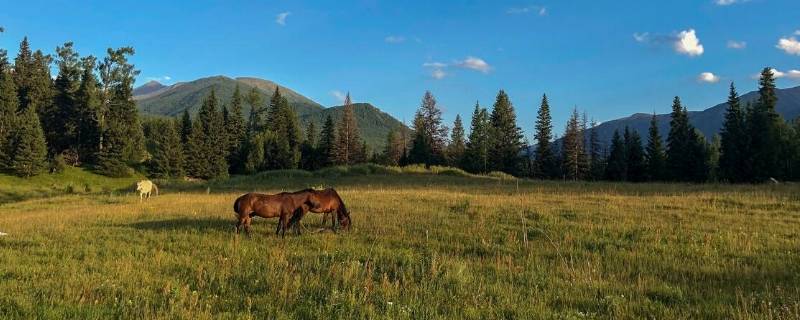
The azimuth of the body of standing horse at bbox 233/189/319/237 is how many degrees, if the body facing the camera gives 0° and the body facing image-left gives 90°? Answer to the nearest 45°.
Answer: approximately 270°

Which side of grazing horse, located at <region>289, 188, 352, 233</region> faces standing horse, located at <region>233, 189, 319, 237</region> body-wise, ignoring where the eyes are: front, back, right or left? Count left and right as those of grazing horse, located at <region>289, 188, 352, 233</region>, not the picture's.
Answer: back

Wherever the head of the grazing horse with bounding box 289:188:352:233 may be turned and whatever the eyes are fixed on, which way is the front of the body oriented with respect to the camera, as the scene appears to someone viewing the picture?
to the viewer's right

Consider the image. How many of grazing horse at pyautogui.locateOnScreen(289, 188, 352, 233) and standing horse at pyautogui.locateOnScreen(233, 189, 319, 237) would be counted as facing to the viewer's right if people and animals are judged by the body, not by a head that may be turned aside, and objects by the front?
2
